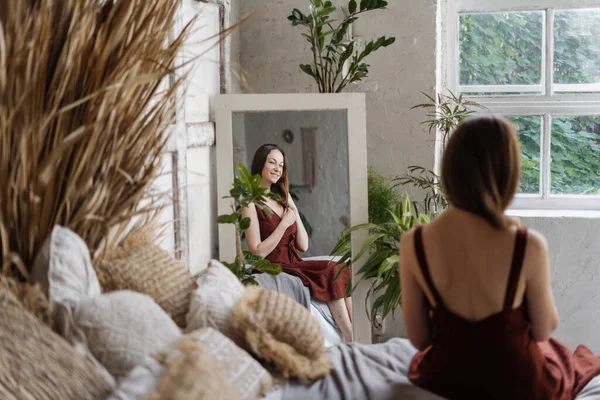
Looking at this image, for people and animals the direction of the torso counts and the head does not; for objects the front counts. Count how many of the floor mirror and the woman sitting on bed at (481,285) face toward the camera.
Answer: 1

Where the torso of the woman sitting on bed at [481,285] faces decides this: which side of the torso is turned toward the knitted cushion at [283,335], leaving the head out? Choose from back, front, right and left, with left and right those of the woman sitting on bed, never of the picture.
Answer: left

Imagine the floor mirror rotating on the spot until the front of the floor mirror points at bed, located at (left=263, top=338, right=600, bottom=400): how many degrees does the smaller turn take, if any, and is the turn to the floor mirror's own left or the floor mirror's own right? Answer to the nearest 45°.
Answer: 0° — it already faces it

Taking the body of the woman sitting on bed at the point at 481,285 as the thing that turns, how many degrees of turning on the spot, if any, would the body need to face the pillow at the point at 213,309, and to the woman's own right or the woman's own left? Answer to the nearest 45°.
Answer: approximately 90° to the woman's own left

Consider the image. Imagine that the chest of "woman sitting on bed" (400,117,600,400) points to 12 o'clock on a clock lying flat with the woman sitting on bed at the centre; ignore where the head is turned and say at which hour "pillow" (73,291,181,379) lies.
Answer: The pillow is roughly at 8 o'clock from the woman sitting on bed.

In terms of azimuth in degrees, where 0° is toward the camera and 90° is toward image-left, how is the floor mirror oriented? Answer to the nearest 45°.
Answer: approximately 0°

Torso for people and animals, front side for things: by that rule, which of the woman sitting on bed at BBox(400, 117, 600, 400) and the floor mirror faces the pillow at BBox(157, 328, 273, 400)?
the floor mirror

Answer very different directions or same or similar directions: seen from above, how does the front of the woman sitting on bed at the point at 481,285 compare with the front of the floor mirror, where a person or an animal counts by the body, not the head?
very different directions

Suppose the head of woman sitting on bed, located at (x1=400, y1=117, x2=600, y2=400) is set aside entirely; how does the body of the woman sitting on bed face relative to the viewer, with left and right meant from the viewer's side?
facing away from the viewer

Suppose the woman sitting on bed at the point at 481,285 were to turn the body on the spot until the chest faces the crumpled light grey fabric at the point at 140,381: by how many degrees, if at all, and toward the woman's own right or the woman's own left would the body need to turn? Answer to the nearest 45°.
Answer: approximately 135° to the woman's own left
